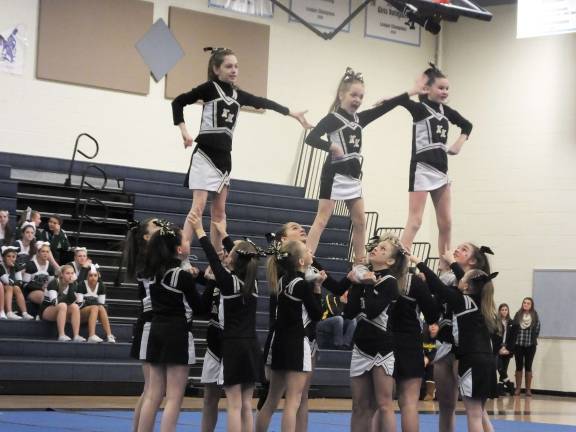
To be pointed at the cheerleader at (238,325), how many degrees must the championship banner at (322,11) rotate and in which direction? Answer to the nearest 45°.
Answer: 0° — it already faces them

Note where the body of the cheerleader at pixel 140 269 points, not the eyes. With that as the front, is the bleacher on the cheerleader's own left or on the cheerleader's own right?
on the cheerleader's own left

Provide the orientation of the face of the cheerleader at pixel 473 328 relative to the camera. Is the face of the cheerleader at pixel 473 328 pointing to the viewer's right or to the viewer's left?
to the viewer's left

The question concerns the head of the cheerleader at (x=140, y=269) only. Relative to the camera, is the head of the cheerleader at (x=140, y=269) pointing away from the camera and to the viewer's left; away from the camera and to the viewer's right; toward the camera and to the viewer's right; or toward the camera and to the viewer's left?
away from the camera and to the viewer's right

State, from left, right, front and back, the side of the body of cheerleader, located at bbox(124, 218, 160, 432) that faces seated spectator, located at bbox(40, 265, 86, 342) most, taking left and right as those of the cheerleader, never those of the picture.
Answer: left

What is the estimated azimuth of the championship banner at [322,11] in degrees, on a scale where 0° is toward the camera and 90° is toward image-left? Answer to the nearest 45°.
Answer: approximately 0°
